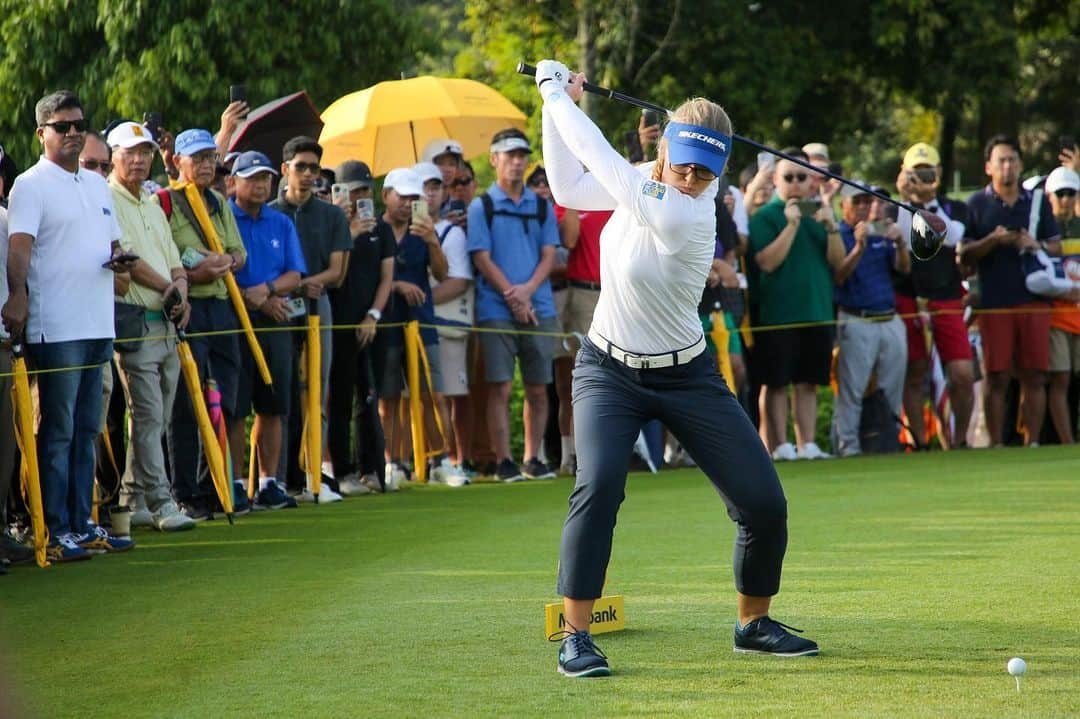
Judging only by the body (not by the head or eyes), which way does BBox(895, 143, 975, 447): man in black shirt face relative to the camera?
toward the camera

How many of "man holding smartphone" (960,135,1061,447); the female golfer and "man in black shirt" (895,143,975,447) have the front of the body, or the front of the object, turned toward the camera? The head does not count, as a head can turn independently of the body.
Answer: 3

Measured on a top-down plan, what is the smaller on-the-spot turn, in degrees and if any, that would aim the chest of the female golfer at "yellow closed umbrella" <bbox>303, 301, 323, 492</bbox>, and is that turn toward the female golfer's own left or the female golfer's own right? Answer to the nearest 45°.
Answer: approximately 135° to the female golfer's own right

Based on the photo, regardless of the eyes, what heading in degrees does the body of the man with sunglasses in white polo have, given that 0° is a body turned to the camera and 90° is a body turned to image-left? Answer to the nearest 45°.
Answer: approximately 315°

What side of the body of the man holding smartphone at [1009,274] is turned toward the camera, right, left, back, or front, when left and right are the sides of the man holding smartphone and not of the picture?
front

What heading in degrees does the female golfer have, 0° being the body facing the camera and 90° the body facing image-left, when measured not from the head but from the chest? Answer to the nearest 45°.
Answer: approximately 0°

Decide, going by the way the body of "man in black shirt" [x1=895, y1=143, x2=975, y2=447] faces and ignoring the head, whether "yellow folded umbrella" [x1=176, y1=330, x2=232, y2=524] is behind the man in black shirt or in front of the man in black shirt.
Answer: in front

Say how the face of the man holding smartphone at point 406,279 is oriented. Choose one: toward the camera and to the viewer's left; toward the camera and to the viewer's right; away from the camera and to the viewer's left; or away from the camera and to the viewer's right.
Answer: toward the camera and to the viewer's right

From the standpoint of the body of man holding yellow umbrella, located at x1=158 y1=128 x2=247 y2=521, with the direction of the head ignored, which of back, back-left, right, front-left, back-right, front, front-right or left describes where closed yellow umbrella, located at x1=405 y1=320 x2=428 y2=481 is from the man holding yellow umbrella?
left

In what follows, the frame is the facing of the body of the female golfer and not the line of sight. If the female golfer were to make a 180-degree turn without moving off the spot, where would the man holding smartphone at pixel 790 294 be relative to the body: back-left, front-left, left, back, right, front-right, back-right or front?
front

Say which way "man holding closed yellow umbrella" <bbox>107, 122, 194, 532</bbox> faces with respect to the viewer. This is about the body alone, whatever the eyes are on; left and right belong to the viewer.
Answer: facing the viewer and to the right of the viewer

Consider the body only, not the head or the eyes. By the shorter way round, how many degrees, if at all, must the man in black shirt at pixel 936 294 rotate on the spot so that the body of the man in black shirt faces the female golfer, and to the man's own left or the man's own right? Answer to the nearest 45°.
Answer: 0° — they already face them
